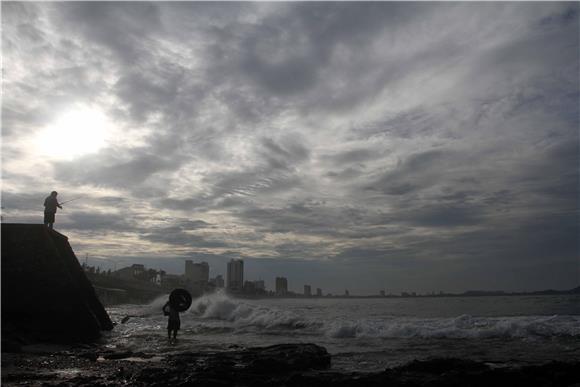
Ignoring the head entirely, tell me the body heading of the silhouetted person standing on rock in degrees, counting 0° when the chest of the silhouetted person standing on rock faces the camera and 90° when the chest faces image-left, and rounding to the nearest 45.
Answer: approximately 270°

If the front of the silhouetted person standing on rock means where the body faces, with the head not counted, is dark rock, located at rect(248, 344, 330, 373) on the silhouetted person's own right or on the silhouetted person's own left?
on the silhouetted person's own right

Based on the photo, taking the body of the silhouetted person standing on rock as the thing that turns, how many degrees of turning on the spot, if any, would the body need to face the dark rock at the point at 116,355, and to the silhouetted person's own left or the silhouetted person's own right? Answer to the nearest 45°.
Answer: approximately 90° to the silhouetted person's own right

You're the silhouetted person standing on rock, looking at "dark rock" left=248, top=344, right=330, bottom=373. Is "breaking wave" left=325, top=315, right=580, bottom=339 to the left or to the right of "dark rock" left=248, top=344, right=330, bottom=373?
left

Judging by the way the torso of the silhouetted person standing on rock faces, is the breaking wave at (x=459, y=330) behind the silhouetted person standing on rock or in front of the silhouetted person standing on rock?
in front
